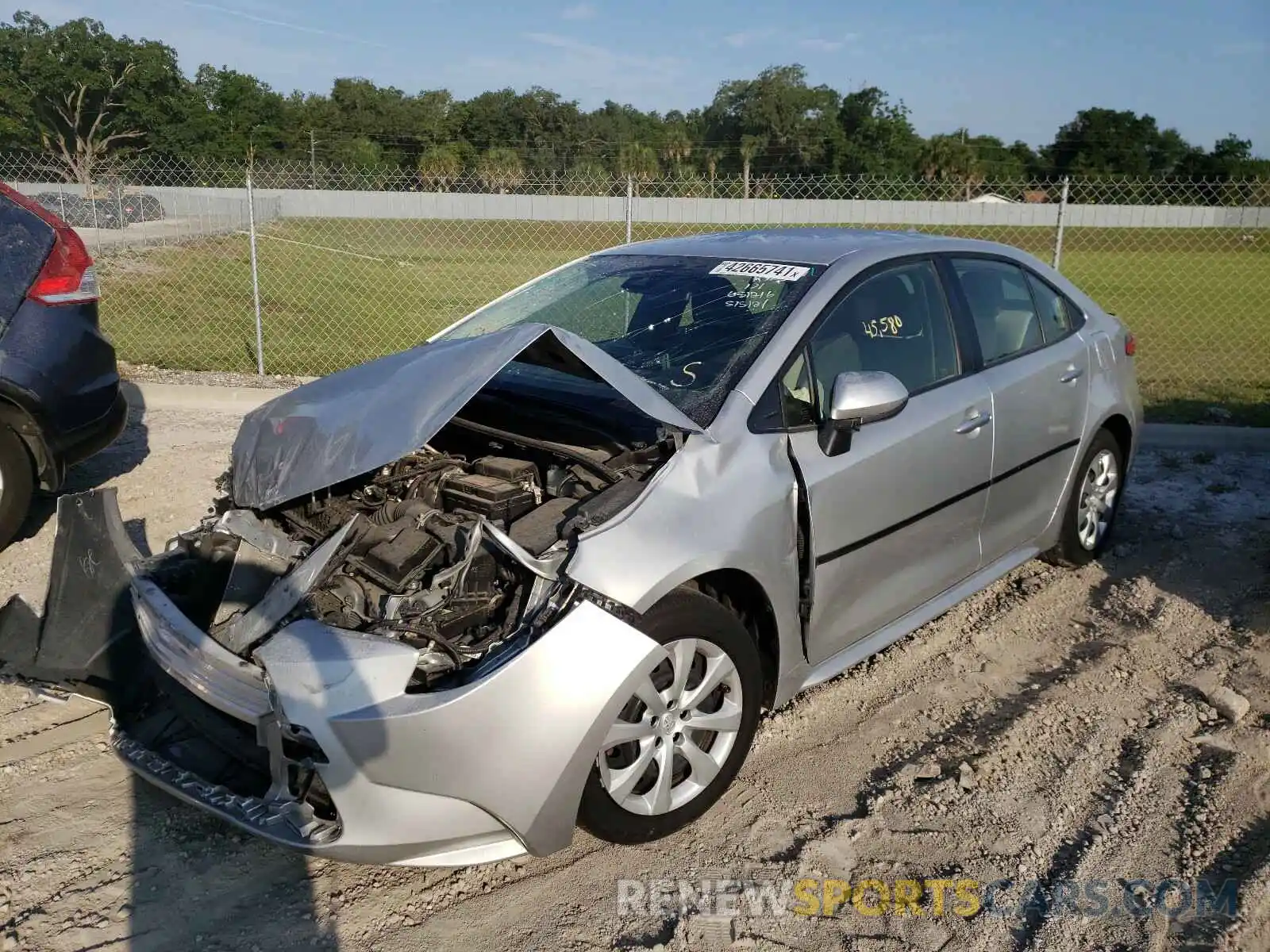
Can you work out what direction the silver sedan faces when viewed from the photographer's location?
facing the viewer and to the left of the viewer

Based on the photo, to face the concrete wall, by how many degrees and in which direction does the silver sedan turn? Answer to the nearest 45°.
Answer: approximately 135° to its right

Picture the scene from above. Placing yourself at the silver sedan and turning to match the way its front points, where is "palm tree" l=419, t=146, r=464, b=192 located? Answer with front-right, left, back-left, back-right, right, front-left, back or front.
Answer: back-right

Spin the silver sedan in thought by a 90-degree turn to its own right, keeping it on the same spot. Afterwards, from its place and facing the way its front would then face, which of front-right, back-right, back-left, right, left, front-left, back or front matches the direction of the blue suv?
front

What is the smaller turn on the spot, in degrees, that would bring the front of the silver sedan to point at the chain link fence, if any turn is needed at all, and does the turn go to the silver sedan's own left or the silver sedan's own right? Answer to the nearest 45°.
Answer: approximately 135° to the silver sedan's own right

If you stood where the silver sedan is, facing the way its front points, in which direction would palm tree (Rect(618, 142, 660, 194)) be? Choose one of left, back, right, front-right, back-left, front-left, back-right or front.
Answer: back-right
